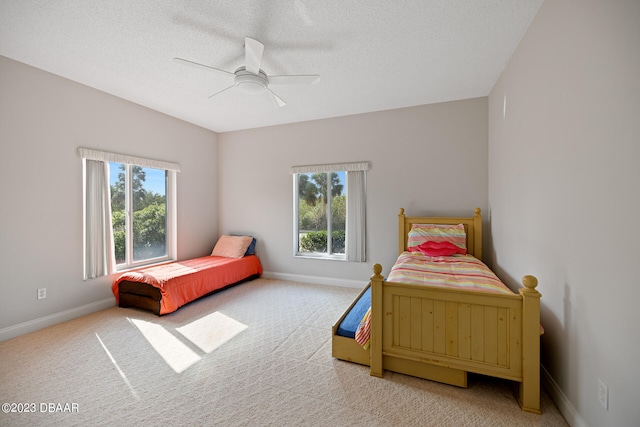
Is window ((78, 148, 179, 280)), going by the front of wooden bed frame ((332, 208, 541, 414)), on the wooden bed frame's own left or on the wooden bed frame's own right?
on the wooden bed frame's own right

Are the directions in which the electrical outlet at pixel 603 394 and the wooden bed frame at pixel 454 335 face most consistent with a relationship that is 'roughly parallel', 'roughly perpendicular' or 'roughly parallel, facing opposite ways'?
roughly perpendicular

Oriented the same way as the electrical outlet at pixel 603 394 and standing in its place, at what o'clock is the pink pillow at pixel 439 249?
The pink pillow is roughly at 3 o'clock from the electrical outlet.

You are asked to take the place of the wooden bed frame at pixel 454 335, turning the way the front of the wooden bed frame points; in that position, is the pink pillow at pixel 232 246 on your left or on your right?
on your right

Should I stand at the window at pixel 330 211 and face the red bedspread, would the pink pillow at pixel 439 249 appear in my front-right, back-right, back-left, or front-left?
back-left

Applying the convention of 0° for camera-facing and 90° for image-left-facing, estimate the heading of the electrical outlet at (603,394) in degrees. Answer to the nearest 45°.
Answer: approximately 45°

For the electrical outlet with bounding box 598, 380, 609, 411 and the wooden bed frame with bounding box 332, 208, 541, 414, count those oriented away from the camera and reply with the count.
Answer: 0

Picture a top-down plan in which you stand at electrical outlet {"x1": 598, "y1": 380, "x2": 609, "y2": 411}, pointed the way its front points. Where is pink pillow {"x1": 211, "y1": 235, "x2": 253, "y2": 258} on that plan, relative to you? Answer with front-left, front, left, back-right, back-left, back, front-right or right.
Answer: front-right

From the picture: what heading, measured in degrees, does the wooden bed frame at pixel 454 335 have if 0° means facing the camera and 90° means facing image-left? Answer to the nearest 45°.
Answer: approximately 0°
